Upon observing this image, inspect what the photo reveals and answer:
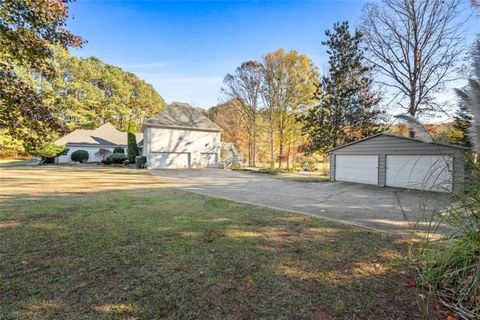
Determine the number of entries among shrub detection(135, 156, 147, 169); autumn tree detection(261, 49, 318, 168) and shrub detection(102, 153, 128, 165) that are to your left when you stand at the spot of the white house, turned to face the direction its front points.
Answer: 1

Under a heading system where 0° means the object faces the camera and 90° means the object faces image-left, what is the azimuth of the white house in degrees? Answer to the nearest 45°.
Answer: approximately 0°

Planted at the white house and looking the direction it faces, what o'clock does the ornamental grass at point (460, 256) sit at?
The ornamental grass is roughly at 12 o'clock from the white house.

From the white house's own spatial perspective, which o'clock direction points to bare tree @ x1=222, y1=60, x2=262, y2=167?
The bare tree is roughly at 9 o'clock from the white house.

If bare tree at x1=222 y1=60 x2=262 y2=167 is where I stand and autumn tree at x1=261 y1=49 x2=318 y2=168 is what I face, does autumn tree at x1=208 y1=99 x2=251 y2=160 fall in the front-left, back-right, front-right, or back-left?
back-left

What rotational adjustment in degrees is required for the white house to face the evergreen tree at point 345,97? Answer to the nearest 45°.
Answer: approximately 45° to its left

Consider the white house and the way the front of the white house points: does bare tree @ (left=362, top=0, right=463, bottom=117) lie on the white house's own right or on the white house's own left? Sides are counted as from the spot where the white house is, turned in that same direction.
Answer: on the white house's own left

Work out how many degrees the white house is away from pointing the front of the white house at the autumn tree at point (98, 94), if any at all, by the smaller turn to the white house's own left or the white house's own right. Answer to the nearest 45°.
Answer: approximately 135° to the white house's own right

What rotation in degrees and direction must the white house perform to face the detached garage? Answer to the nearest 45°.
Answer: approximately 45° to its left

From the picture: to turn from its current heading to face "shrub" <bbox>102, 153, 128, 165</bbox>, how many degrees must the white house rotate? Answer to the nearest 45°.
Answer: approximately 90° to its right

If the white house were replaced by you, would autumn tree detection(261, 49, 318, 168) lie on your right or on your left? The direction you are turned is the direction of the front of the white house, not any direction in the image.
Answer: on your left

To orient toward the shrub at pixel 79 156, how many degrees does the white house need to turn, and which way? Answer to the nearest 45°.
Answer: approximately 135° to its right

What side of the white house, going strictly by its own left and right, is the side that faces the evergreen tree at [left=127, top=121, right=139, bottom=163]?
right

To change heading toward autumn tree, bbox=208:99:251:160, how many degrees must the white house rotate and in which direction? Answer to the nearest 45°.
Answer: approximately 135° to its left
